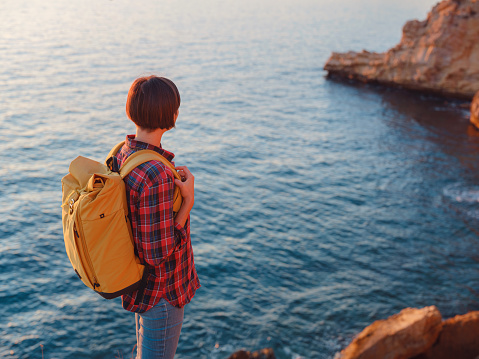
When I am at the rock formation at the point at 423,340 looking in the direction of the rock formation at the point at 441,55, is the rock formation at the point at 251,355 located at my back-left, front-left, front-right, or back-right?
back-left

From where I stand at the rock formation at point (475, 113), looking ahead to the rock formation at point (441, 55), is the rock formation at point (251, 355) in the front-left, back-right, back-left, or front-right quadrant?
back-left

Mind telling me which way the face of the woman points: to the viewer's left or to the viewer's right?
to the viewer's right

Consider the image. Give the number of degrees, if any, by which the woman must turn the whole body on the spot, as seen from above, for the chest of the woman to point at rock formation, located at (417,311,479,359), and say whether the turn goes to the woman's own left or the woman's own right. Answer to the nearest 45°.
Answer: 0° — they already face it

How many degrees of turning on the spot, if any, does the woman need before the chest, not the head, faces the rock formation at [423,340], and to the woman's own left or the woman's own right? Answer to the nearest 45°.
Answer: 0° — they already face it

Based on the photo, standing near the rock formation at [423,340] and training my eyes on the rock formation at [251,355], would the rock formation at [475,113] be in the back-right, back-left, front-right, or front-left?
back-right

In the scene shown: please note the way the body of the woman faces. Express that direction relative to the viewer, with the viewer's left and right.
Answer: facing away from the viewer and to the right of the viewer

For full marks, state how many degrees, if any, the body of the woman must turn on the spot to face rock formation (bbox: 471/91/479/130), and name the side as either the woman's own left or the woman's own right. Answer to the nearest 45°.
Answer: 0° — they already face it

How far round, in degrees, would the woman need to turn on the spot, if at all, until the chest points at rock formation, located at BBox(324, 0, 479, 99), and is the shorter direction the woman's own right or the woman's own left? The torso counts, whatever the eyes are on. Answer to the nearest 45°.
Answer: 0° — they already face it
